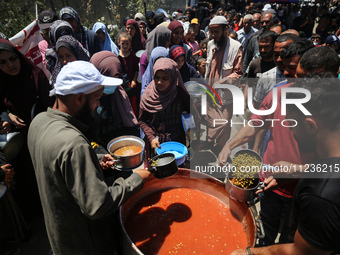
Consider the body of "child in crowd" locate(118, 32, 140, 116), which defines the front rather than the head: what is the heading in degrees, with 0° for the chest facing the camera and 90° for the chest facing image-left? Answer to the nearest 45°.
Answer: approximately 0°

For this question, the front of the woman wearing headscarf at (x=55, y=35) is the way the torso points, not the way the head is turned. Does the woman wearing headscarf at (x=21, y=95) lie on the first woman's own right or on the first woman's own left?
on the first woman's own right

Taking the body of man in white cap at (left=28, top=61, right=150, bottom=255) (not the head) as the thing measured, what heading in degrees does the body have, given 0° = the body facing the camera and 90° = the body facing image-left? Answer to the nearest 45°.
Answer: approximately 225°

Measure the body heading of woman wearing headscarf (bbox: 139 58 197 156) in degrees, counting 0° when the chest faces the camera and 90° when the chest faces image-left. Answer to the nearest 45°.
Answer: approximately 0°

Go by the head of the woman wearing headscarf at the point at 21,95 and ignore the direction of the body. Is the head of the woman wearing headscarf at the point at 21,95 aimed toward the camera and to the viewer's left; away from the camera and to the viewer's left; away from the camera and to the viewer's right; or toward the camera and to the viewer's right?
toward the camera and to the viewer's right

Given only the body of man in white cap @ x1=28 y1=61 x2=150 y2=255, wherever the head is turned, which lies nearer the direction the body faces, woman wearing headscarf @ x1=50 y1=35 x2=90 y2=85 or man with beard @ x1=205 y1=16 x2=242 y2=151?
the man with beard

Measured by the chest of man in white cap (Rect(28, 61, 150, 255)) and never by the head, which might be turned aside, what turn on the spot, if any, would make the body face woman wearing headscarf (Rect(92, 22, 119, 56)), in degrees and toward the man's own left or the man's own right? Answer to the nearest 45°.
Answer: approximately 45° to the man's own left

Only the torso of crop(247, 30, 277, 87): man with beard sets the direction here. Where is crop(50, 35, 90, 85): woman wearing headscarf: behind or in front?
in front

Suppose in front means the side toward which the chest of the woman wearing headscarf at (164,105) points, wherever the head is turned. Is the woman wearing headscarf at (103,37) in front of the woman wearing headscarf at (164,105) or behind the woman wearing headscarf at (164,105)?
behind

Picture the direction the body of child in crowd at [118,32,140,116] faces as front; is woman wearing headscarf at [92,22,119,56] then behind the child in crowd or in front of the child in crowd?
behind

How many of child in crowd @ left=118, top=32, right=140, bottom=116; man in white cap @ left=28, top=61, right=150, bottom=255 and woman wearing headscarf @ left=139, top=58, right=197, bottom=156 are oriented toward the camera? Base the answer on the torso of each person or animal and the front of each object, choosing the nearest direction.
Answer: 2

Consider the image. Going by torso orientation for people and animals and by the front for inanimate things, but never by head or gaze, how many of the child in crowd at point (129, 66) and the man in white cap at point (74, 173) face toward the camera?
1
